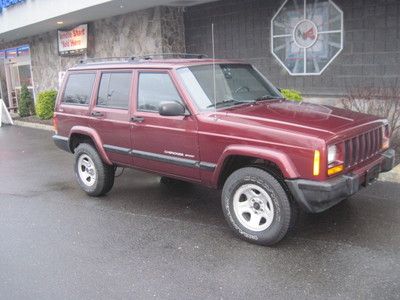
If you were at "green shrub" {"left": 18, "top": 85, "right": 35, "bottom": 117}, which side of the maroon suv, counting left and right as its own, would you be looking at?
back

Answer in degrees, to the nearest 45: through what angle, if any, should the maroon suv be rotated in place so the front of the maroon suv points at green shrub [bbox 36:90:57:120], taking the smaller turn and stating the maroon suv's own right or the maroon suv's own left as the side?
approximately 180°

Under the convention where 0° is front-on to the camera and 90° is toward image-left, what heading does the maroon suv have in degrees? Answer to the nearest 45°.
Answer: approximately 315°
